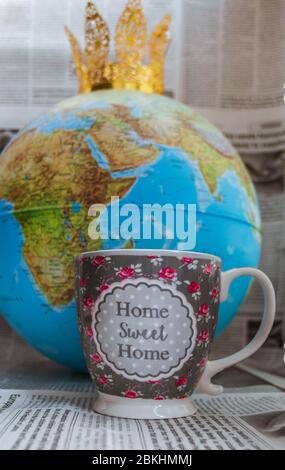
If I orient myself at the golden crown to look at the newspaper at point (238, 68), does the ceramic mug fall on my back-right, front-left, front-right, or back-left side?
back-right

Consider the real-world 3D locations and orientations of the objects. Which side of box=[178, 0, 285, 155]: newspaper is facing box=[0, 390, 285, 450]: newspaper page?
front

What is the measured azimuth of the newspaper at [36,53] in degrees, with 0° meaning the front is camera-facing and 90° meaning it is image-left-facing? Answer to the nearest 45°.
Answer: approximately 0°

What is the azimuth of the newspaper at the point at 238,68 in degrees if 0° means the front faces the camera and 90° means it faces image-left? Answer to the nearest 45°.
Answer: approximately 0°

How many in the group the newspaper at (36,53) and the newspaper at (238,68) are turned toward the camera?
2
